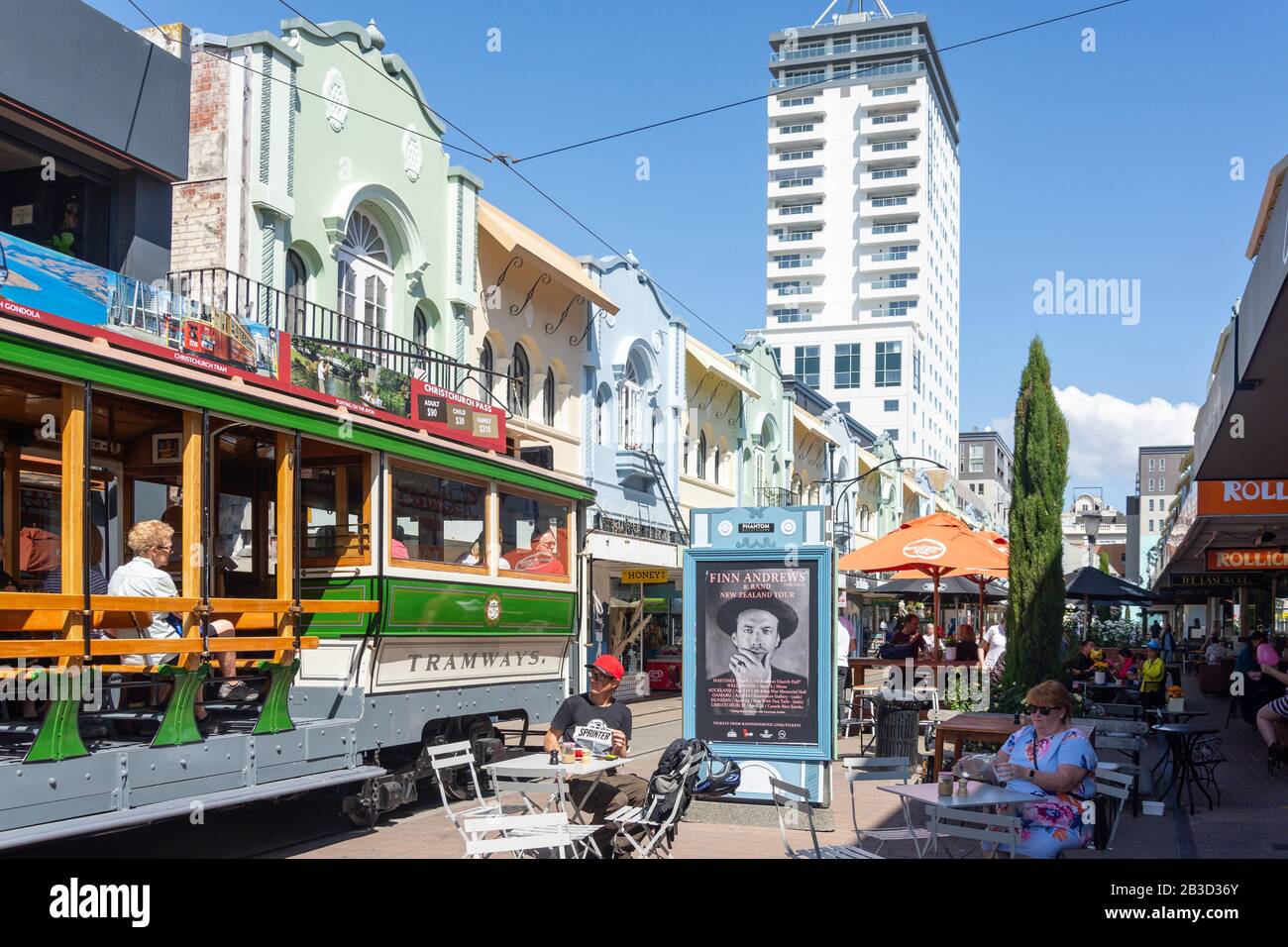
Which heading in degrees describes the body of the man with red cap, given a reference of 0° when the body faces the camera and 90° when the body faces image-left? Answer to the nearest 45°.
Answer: approximately 45°

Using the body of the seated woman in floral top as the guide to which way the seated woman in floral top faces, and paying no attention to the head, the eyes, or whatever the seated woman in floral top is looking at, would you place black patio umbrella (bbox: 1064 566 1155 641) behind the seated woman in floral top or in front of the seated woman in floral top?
behind

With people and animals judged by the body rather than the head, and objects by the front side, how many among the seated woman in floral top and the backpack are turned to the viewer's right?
1

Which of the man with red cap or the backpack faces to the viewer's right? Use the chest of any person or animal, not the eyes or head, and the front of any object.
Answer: the backpack

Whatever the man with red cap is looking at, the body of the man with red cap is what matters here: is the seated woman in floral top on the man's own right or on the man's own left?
on the man's own left

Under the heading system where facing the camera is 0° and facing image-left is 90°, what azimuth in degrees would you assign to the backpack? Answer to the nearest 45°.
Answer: approximately 270°

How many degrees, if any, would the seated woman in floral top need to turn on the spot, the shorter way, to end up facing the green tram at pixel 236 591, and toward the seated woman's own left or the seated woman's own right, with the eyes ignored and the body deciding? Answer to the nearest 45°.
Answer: approximately 45° to the seated woman's own right

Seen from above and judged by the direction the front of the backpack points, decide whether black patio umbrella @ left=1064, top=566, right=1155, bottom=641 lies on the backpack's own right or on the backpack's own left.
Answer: on the backpack's own left
